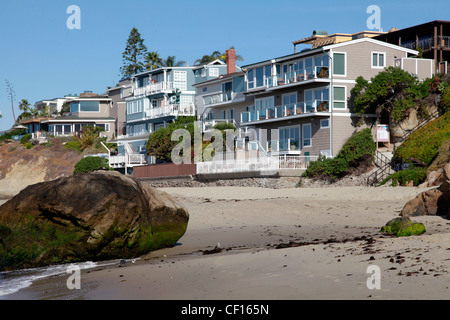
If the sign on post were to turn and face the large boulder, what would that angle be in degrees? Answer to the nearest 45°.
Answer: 0° — it already faces it

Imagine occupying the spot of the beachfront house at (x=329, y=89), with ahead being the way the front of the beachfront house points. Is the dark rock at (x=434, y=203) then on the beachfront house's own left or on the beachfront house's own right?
on the beachfront house's own left

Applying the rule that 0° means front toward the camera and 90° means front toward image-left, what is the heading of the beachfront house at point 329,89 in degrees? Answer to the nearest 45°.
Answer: approximately 45°

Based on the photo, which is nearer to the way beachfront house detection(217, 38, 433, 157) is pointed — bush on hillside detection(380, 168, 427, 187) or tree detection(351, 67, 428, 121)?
the bush on hillside

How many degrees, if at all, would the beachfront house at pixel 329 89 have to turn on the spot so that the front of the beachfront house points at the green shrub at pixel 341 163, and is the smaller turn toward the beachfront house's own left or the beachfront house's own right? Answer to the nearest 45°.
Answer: approximately 45° to the beachfront house's own left

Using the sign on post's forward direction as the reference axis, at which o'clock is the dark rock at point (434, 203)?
The dark rock is roughly at 12 o'clock from the sign on post.

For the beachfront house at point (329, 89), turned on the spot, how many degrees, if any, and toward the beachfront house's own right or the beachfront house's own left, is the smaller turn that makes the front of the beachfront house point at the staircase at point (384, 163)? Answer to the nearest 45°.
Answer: approximately 90° to the beachfront house's own left

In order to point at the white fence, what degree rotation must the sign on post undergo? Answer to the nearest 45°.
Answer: approximately 90° to its right

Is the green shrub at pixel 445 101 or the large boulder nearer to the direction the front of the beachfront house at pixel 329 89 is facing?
the large boulder

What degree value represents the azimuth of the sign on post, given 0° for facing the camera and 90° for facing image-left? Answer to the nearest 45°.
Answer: approximately 0°

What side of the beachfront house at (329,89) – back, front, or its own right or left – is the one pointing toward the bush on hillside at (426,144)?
left

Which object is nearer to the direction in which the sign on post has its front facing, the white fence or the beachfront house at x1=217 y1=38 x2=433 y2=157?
the white fence

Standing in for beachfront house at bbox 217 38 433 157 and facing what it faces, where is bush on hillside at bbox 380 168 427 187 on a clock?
The bush on hillside is roughly at 10 o'clock from the beachfront house.

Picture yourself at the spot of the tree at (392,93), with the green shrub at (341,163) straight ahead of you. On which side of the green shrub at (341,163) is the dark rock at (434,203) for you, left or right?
left

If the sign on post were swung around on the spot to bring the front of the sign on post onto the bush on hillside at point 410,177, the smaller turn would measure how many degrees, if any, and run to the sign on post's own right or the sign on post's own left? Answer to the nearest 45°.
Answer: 0° — it already faces it
